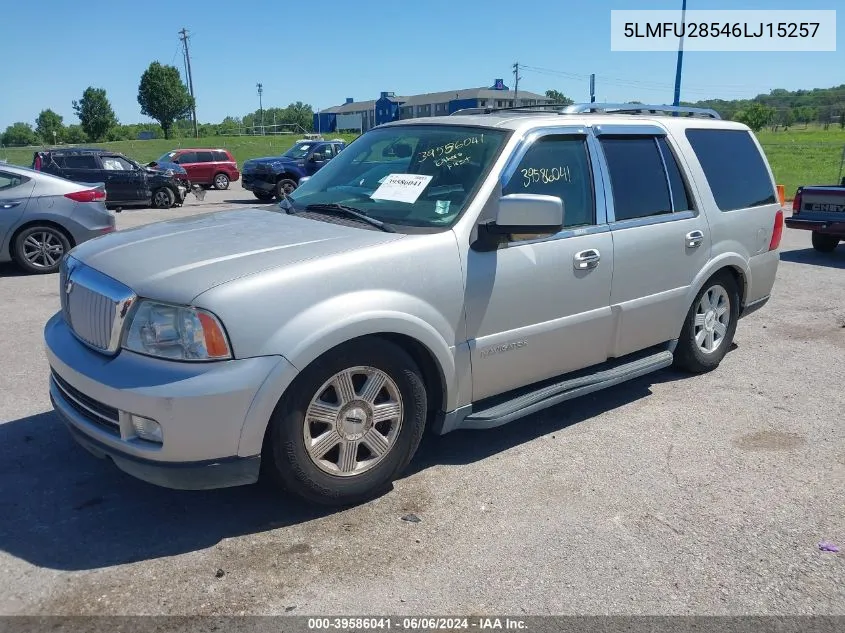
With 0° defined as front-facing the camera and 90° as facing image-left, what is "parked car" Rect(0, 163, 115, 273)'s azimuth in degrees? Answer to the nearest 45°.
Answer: approximately 90°

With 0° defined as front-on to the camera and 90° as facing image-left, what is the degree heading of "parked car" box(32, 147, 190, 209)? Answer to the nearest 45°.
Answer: approximately 270°

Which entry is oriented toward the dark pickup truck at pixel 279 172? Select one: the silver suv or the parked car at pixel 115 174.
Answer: the parked car

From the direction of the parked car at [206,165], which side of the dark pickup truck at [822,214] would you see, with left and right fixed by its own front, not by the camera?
left

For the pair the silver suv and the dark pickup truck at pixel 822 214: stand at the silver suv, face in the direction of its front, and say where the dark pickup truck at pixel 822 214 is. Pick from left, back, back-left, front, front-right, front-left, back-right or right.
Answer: back

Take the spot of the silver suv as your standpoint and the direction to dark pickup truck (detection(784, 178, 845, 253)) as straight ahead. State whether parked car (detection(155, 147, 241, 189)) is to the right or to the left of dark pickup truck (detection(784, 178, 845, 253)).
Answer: left

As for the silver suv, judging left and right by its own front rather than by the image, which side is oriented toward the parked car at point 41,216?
right

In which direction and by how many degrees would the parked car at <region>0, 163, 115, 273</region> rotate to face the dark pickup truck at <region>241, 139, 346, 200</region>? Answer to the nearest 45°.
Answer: approximately 135° to its right

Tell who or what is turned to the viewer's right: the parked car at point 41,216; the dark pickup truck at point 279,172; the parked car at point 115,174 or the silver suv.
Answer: the parked car at point 115,174

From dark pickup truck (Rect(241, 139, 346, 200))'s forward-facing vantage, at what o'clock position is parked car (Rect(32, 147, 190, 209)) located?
The parked car is roughly at 1 o'clock from the dark pickup truck.

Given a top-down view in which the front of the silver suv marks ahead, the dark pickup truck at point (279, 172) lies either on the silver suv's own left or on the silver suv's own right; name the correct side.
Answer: on the silver suv's own right

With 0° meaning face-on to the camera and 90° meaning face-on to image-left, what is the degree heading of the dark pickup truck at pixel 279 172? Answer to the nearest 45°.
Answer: approximately 45°

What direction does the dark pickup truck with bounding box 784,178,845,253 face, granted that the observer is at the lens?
facing away from the viewer and to the right of the viewer

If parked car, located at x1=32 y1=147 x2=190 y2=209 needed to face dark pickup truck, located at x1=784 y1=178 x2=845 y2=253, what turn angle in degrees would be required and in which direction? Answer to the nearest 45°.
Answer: approximately 45° to its right

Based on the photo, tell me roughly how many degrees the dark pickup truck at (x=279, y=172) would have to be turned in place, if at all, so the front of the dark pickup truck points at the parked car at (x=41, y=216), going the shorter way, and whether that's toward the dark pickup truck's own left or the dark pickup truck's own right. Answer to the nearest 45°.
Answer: approximately 45° to the dark pickup truck's own left

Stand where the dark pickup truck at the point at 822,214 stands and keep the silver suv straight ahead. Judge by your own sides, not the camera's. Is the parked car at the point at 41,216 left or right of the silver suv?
right

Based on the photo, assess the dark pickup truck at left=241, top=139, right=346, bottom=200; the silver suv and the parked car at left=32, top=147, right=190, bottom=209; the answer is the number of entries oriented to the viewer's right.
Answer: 1
